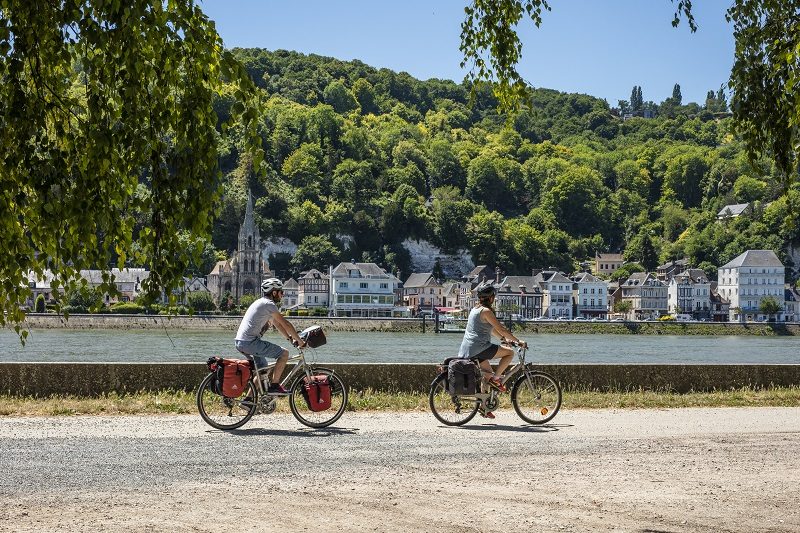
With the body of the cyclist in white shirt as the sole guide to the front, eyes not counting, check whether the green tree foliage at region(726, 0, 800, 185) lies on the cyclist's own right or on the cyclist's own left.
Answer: on the cyclist's own right

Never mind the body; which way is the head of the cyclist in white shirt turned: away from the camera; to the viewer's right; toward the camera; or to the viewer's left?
to the viewer's right

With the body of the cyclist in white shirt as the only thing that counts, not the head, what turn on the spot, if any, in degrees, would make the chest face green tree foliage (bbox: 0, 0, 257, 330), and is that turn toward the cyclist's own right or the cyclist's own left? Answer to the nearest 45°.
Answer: approximately 90° to the cyclist's own right

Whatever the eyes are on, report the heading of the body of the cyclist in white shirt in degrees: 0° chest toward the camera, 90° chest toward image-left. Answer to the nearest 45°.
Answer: approximately 270°
